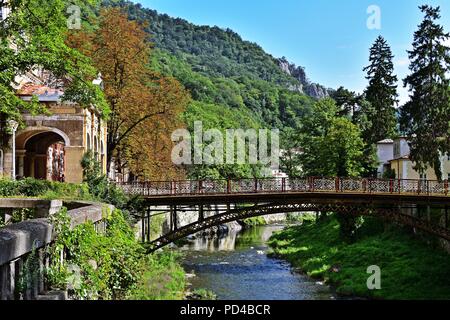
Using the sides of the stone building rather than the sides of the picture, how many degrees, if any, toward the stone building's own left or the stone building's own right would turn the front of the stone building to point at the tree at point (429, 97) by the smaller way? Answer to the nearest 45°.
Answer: approximately 90° to the stone building's own left

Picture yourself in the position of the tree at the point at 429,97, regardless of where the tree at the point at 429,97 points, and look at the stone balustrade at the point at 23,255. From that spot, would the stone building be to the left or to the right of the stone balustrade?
right

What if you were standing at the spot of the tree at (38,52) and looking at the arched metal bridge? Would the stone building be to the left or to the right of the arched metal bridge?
left

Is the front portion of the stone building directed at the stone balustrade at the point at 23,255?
yes

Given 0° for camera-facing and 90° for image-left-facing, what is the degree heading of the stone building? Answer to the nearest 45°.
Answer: approximately 0°

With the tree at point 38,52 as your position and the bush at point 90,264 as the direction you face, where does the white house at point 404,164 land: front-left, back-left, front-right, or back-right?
back-left

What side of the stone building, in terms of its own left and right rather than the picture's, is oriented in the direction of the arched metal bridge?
left

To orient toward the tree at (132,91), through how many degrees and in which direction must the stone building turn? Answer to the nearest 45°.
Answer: approximately 135° to its left
